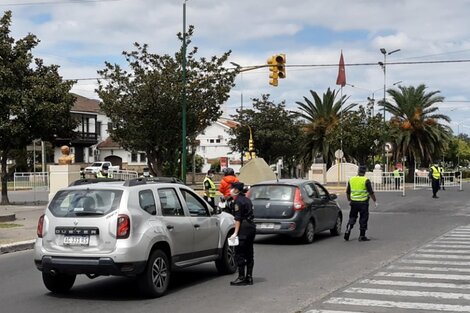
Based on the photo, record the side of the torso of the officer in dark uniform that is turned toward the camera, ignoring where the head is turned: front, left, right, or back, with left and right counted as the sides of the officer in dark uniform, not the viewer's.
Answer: left

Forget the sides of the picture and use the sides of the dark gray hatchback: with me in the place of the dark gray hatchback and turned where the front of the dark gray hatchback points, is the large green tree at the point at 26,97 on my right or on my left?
on my left

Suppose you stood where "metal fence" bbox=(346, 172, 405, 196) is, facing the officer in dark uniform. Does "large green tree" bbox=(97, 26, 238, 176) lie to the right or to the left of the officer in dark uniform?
right

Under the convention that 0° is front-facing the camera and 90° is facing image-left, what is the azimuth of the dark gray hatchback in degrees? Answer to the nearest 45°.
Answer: approximately 225°

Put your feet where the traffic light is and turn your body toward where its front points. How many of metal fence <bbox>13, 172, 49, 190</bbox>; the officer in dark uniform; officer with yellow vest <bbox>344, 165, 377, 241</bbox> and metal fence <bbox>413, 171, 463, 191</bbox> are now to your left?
2

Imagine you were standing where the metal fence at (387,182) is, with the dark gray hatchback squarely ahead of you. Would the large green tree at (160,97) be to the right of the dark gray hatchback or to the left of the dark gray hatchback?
right

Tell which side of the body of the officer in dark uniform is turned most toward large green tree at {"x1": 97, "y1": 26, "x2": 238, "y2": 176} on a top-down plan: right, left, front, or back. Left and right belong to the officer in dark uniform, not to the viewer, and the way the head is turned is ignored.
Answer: right

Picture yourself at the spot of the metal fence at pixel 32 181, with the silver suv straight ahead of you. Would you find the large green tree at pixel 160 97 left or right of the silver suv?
left

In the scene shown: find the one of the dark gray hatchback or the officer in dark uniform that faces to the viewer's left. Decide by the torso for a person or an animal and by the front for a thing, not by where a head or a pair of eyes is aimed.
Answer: the officer in dark uniform

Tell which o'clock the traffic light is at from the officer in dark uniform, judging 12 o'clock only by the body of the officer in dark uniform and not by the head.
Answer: The traffic light is roughly at 3 o'clock from the officer in dark uniform.

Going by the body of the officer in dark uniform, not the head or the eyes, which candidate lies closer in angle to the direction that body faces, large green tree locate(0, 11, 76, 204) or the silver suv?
the silver suv
